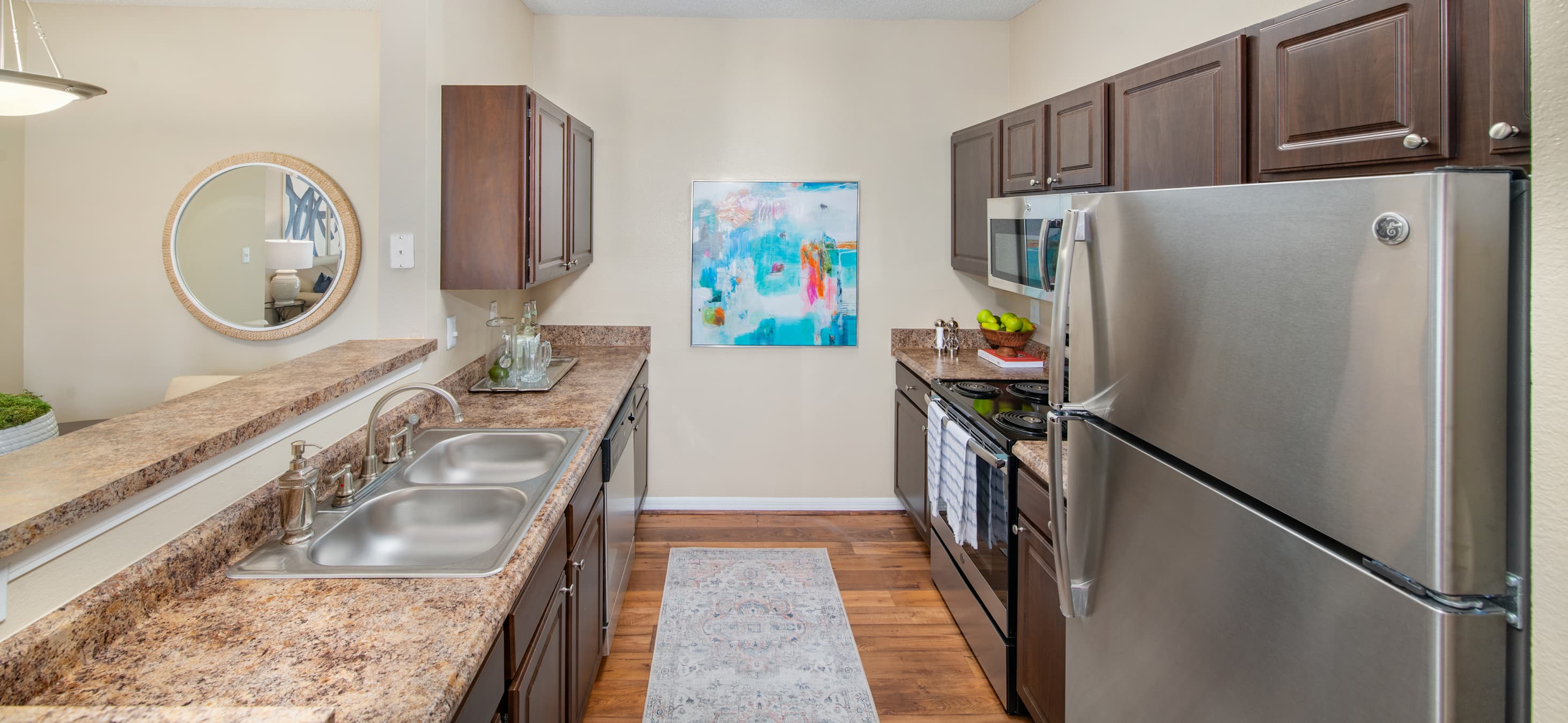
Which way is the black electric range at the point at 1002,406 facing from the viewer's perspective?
to the viewer's left

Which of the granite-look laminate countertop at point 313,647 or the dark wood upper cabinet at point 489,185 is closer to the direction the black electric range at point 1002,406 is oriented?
the dark wood upper cabinet

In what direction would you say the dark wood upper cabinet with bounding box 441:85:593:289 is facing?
to the viewer's right

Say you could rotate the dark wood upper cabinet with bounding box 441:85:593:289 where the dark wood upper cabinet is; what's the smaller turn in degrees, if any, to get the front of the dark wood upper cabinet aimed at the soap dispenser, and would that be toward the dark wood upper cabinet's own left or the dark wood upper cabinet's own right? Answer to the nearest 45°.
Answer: approximately 90° to the dark wood upper cabinet's own right

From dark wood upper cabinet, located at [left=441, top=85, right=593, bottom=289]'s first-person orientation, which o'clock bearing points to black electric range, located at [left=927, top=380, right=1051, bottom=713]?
The black electric range is roughly at 1 o'clock from the dark wood upper cabinet.

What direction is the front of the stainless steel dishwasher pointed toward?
to the viewer's right

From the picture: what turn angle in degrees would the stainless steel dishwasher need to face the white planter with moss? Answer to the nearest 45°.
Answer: approximately 180°

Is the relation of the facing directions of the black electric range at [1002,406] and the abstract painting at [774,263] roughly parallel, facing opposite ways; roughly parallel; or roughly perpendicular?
roughly perpendicular

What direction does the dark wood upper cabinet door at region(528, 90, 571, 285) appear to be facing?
to the viewer's right
